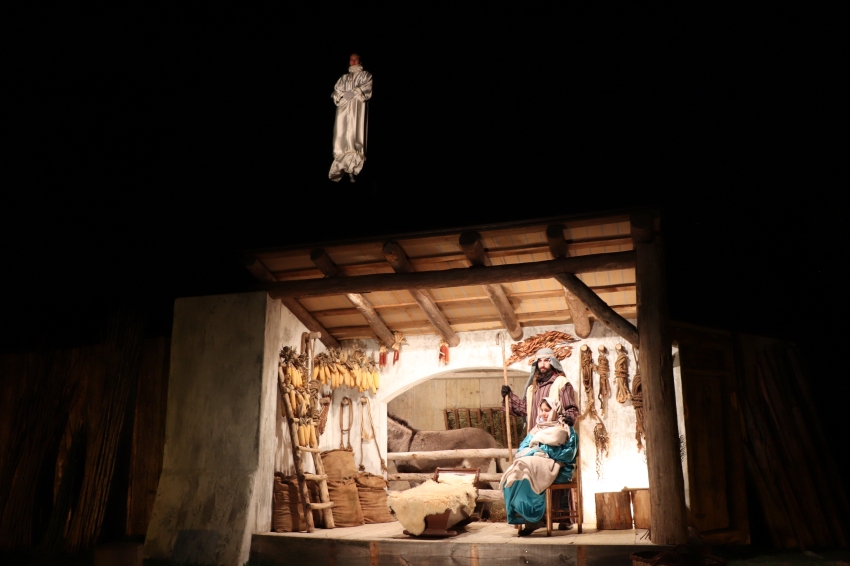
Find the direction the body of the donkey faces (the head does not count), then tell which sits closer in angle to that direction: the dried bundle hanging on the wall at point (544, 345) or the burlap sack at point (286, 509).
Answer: the burlap sack

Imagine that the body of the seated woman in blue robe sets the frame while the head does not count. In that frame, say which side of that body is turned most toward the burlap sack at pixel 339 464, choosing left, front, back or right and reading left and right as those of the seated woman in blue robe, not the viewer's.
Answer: right

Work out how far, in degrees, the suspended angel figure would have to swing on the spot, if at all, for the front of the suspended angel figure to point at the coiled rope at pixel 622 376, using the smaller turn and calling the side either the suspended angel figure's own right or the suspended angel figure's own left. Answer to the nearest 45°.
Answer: approximately 90° to the suspended angel figure's own left

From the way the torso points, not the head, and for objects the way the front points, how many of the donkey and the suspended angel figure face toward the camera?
1

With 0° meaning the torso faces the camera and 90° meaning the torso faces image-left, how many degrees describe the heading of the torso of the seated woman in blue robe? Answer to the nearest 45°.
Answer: approximately 45°

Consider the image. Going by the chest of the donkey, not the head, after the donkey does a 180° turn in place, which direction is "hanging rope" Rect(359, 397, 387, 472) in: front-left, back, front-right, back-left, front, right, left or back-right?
back-right

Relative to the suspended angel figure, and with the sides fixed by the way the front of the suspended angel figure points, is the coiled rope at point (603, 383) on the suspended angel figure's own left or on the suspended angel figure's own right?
on the suspended angel figure's own left

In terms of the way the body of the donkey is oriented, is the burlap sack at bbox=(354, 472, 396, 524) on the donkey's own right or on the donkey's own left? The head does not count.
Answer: on the donkey's own left

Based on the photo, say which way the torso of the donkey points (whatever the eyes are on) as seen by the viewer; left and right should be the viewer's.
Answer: facing to the left of the viewer

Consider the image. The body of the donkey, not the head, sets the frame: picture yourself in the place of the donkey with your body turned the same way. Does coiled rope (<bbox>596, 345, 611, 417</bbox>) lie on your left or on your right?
on your left

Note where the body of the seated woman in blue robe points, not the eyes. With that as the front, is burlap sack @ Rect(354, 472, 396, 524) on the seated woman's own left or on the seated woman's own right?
on the seated woman's own right

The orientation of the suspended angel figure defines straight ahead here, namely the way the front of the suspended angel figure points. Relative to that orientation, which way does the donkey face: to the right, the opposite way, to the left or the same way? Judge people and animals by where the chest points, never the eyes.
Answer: to the right

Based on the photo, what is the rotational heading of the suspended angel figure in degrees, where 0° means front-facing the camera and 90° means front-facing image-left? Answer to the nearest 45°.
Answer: approximately 0°
